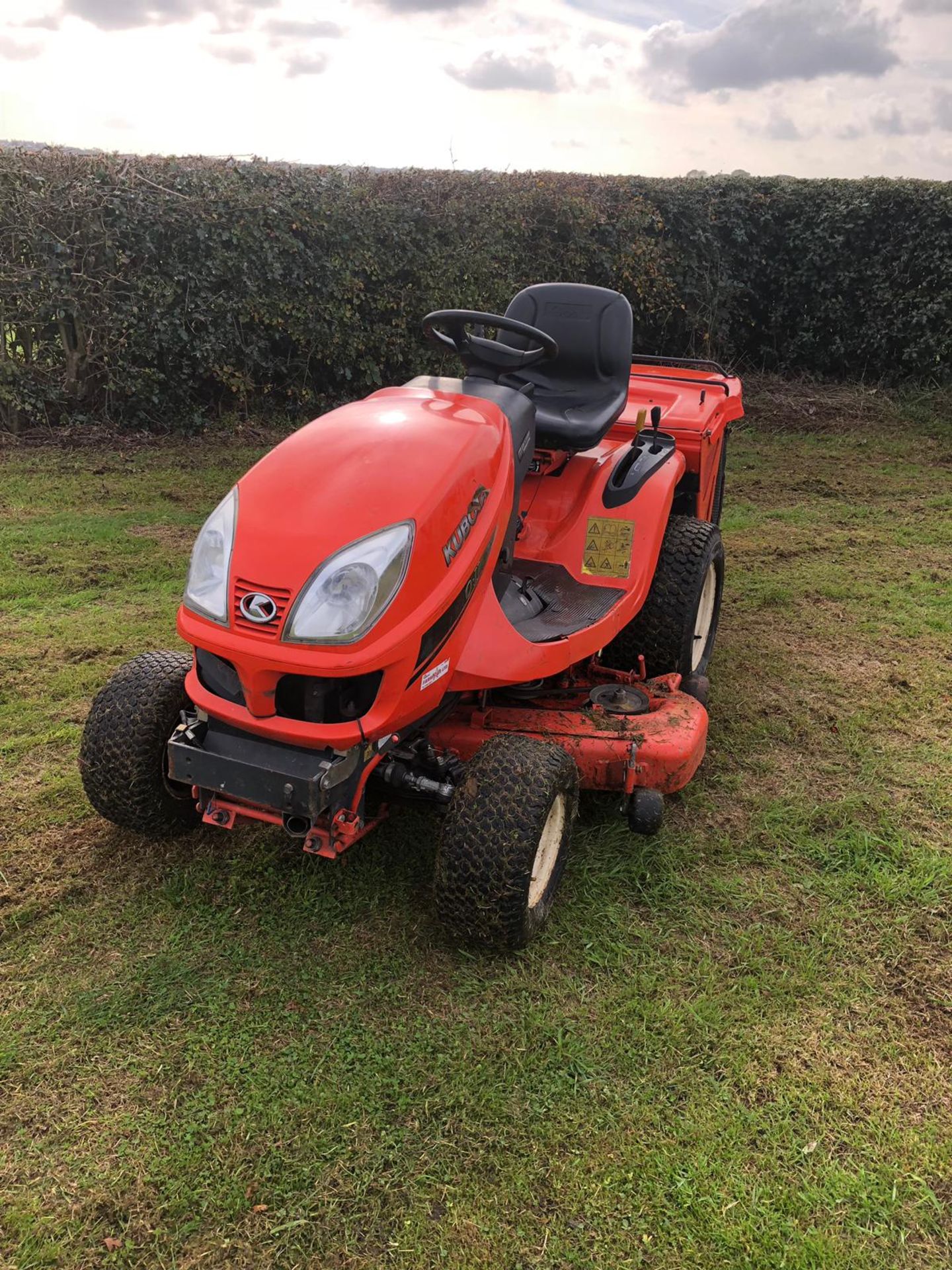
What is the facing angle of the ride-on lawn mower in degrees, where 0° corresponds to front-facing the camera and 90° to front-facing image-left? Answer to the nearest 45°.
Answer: approximately 45°

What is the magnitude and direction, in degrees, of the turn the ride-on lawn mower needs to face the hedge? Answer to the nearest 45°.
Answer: approximately 135° to its right
